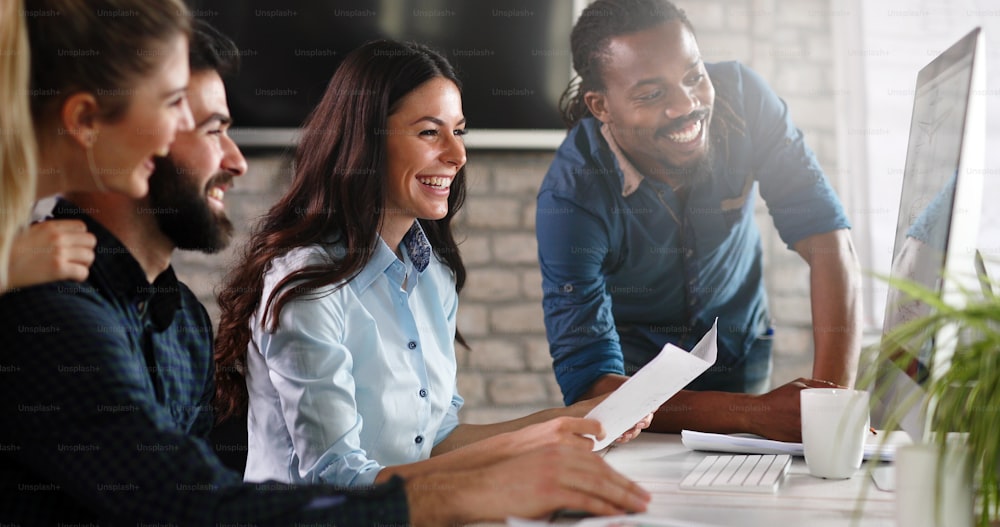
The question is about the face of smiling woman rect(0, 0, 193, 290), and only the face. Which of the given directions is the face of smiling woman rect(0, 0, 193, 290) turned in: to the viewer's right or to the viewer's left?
to the viewer's right

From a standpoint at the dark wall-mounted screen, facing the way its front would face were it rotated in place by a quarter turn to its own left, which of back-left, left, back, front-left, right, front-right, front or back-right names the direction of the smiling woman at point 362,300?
right

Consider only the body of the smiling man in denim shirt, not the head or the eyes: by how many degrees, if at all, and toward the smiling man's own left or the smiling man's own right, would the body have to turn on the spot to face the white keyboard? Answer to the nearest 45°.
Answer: approximately 45° to the smiling man's own right

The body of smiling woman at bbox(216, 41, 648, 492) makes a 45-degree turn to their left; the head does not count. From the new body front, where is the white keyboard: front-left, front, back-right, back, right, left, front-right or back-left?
front-right

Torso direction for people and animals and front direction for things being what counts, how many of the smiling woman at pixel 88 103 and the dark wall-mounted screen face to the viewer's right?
1

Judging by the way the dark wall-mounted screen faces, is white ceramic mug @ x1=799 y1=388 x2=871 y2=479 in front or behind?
in front

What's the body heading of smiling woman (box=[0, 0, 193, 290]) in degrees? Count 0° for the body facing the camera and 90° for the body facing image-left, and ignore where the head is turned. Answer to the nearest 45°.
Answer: approximately 270°

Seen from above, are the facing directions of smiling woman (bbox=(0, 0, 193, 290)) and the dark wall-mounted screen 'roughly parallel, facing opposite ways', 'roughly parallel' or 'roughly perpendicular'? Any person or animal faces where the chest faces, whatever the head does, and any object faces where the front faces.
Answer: roughly perpendicular

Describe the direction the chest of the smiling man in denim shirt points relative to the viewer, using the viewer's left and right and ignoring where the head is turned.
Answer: facing the viewer and to the right of the viewer

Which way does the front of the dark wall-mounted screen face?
toward the camera

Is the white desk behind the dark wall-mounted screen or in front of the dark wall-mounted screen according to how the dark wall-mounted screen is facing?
in front

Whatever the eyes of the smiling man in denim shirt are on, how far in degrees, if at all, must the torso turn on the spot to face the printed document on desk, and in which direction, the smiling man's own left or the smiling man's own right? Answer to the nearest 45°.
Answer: approximately 45° to the smiling man's own right

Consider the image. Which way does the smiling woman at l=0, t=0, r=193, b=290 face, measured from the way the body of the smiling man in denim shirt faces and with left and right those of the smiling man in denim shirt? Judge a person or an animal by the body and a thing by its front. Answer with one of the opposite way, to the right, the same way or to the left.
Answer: to the left

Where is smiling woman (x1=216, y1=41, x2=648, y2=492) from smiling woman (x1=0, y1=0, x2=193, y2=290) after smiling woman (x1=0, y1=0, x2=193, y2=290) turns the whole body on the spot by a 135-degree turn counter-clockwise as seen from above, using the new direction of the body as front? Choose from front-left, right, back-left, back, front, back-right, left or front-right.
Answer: right

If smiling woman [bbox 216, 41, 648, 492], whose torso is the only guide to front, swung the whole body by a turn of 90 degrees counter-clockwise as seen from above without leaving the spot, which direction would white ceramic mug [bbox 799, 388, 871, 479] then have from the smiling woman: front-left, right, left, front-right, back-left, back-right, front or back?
right

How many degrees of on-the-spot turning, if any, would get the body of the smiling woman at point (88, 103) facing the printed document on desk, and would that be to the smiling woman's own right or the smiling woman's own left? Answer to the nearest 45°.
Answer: approximately 45° to the smiling woman's own right
